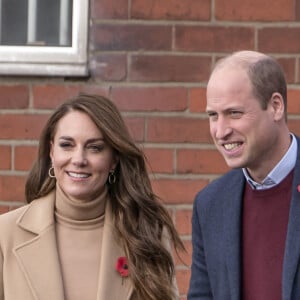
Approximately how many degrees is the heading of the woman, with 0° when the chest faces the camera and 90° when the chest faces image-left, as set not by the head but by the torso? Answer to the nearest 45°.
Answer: approximately 0°

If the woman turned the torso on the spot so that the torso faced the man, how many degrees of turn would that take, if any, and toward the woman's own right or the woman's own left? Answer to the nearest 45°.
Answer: approximately 45° to the woman's own left

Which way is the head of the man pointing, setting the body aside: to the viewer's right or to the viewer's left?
to the viewer's left
